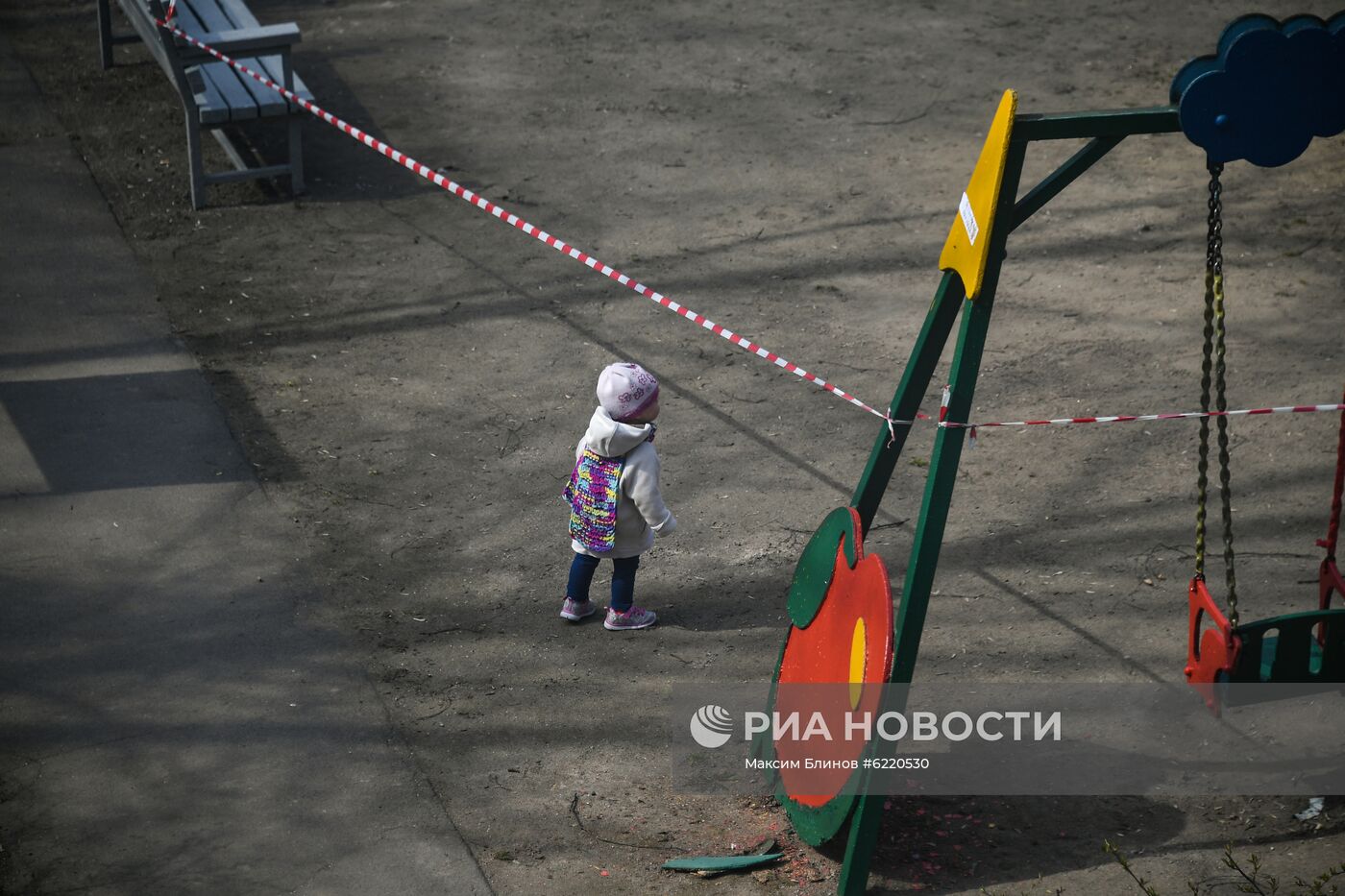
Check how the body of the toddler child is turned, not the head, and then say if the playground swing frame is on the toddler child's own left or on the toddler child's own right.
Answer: on the toddler child's own right

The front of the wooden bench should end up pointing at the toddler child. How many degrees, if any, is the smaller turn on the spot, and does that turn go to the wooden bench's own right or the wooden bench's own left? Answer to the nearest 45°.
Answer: approximately 90° to the wooden bench's own right

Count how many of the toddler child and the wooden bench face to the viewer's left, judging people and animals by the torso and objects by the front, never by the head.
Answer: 0

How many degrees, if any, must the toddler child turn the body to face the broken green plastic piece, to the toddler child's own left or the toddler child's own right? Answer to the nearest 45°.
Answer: approximately 135° to the toddler child's own right

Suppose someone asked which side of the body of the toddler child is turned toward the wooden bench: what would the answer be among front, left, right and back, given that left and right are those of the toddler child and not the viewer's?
left

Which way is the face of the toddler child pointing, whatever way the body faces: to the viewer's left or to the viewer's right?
to the viewer's right

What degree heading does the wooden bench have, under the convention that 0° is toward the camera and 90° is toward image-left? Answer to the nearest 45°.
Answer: approximately 270°

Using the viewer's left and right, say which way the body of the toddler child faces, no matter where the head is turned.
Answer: facing away from the viewer and to the right of the viewer

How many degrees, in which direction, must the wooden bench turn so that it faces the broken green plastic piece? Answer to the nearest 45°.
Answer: approximately 90° to its right
